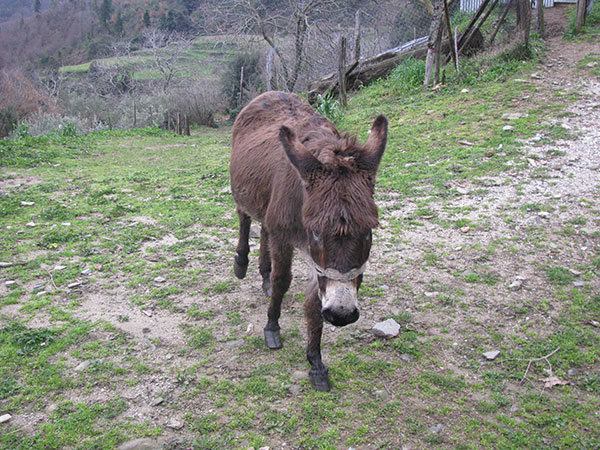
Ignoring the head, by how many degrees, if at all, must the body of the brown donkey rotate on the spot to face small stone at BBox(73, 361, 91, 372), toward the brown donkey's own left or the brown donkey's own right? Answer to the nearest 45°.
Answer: approximately 135° to the brown donkey's own right

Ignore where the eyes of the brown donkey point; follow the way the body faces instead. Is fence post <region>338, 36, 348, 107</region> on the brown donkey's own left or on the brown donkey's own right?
on the brown donkey's own left

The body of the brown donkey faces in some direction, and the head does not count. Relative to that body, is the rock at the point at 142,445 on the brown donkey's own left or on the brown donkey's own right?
on the brown donkey's own right

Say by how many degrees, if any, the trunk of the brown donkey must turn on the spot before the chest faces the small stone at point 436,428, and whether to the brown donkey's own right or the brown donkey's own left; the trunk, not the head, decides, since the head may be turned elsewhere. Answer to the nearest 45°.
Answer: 0° — it already faces it

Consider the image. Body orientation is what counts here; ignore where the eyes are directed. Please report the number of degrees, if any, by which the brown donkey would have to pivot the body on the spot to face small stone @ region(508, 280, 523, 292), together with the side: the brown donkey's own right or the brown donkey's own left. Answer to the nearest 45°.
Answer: approximately 90° to the brown donkey's own left

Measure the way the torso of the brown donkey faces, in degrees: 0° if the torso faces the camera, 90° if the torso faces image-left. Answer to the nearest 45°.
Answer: approximately 315°
